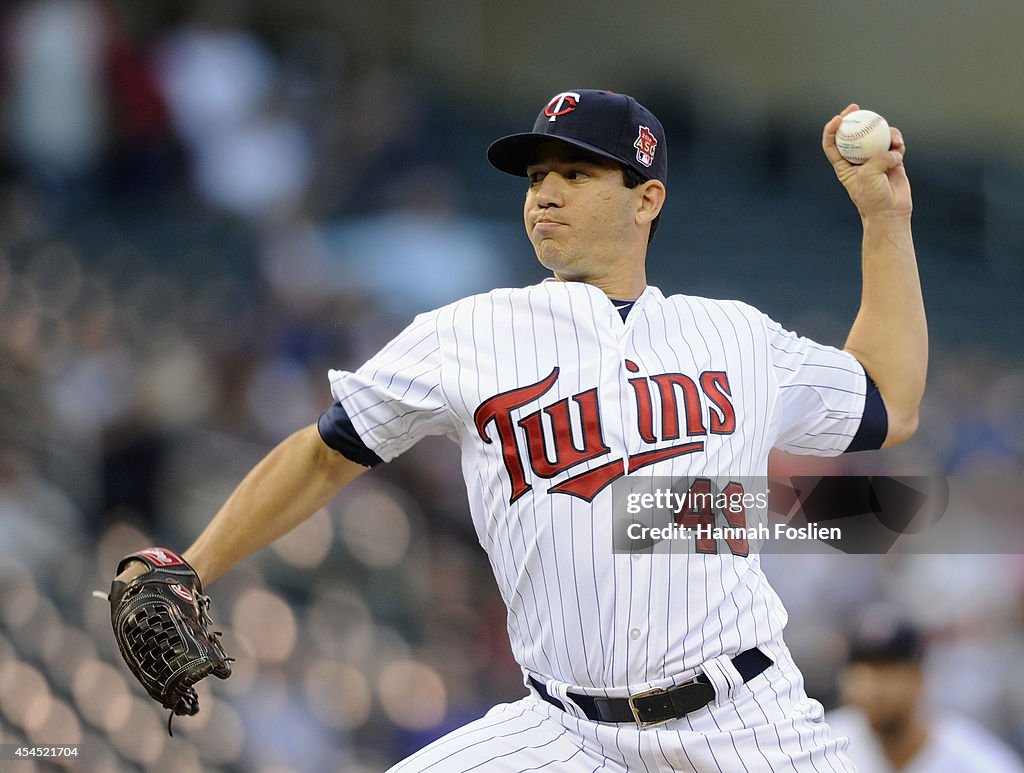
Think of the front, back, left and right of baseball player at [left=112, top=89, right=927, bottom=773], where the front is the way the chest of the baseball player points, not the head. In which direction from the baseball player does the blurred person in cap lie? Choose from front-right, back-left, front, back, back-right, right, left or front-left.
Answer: back-left

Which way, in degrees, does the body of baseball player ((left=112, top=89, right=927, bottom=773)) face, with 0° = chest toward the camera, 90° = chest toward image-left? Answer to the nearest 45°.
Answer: approximately 0°

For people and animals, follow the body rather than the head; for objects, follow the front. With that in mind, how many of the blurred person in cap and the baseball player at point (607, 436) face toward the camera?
2
